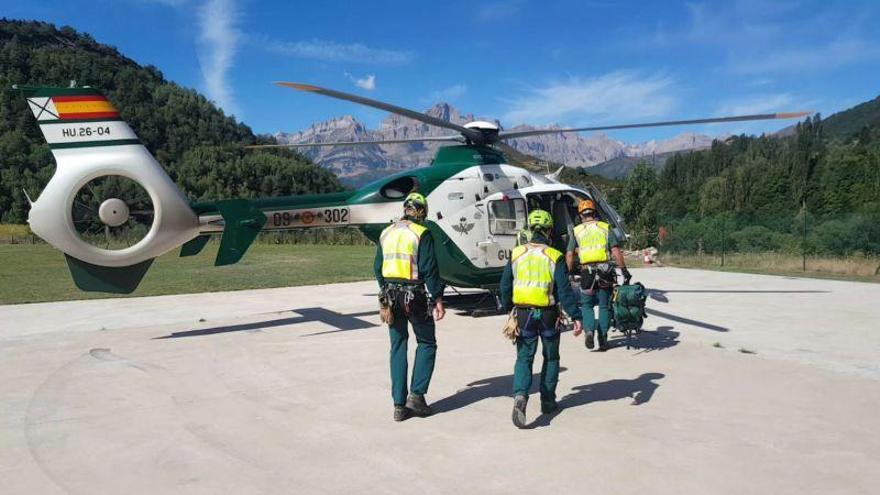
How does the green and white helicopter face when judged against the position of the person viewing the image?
facing away from the viewer and to the right of the viewer

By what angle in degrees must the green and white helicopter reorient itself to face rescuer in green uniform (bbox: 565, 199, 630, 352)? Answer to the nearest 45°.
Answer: approximately 45° to its right

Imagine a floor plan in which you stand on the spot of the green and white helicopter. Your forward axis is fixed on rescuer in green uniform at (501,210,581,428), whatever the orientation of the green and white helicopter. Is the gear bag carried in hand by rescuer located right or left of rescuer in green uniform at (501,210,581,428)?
left

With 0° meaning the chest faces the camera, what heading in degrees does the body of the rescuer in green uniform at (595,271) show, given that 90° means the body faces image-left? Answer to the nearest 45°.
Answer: approximately 180°

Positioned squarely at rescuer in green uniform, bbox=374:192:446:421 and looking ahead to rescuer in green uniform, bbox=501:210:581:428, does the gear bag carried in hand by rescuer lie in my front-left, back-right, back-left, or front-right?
front-left

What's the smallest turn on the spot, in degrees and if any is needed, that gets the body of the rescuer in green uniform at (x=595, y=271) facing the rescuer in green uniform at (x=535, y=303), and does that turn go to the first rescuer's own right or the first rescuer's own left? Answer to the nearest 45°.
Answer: approximately 180°

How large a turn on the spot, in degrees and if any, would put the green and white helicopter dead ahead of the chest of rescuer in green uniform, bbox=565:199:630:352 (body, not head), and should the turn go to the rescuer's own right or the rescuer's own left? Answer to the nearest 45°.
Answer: approximately 90° to the rescuer's own left

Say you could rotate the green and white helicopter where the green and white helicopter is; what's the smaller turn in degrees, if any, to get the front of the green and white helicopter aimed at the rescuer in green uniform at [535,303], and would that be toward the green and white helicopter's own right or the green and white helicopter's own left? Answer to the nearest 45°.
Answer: approximately 90° to the green and white helicopter's own right

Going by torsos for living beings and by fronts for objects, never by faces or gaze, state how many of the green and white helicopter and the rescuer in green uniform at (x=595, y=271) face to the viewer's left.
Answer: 0

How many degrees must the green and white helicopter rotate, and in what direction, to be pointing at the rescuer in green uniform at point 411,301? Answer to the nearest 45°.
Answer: approximately 90° to its right
